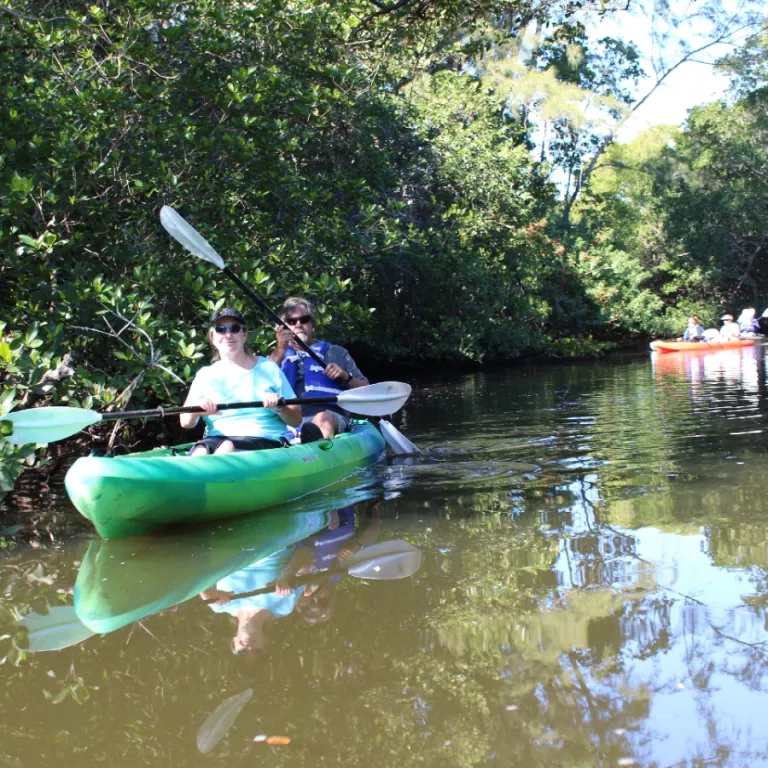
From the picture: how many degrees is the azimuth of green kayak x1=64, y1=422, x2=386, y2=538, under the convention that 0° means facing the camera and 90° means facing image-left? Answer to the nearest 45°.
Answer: approximately 45°

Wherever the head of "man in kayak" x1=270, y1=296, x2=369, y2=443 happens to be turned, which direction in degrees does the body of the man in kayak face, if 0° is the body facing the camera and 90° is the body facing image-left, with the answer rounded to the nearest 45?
approximately 45°

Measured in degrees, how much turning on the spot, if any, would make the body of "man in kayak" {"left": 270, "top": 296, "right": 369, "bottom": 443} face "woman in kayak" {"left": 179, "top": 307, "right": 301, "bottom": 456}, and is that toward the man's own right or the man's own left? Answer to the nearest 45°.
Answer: approximately 45° to the man's own left
